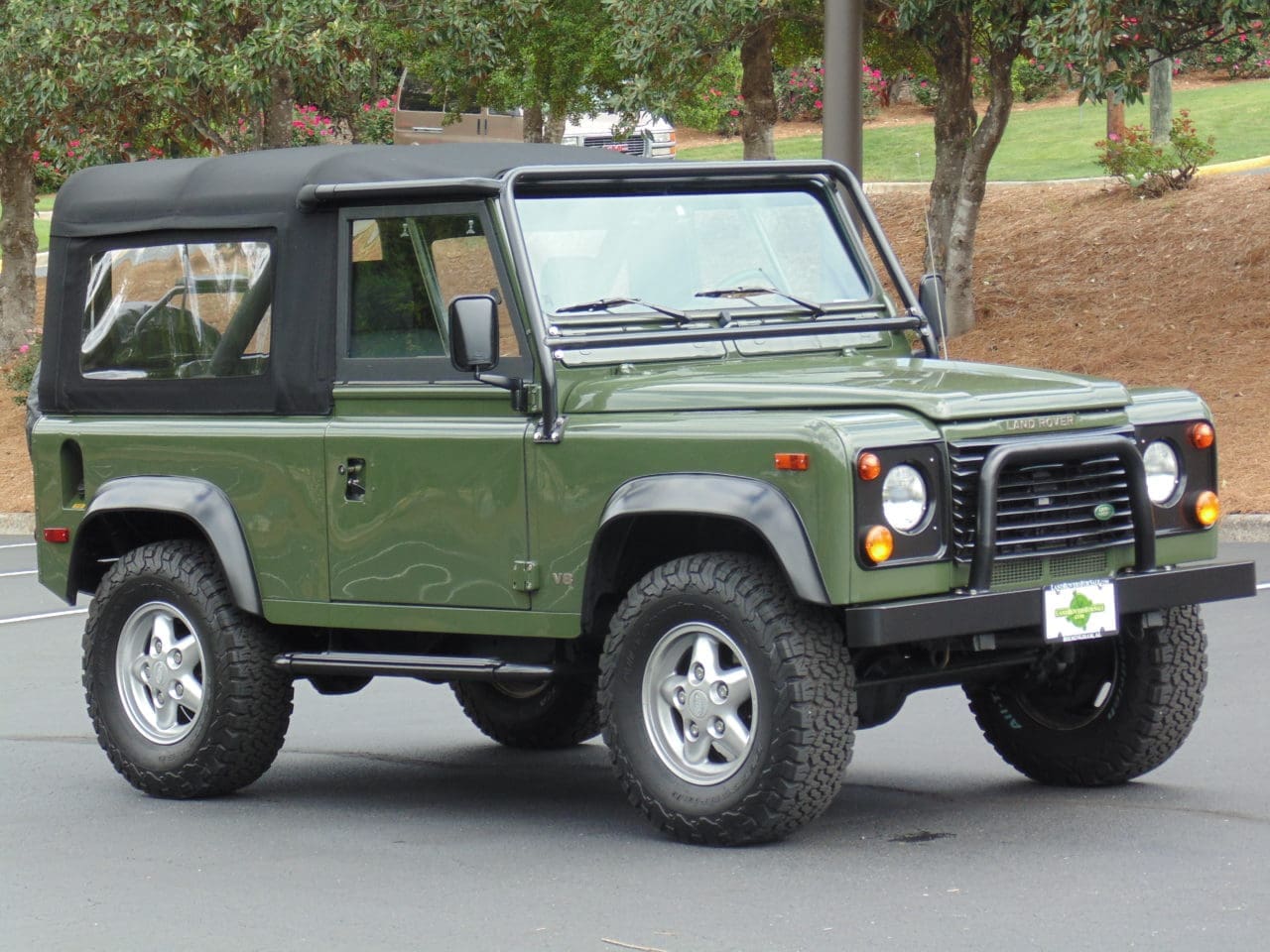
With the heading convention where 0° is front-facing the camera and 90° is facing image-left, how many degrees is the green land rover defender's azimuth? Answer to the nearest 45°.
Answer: approximately 315°

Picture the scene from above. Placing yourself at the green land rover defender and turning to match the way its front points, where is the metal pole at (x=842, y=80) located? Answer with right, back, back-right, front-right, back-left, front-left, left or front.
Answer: back-left

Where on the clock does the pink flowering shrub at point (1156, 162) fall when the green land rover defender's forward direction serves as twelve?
The pink flowering shrub is roughly at 8 o'clock from the green land rover defender.

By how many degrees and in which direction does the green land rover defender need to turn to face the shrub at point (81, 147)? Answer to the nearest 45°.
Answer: approximately 135° to its left

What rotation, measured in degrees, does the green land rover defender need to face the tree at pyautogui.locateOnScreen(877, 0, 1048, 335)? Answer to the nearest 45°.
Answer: approximately 135° to its left

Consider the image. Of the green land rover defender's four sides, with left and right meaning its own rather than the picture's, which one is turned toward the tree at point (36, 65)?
back

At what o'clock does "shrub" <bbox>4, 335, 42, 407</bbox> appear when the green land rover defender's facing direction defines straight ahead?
The shrub is roughly at 7 o'clock from the green land rover defender.

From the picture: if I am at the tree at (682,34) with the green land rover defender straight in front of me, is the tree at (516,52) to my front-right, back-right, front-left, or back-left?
back-right

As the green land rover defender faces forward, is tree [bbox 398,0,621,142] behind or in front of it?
behind

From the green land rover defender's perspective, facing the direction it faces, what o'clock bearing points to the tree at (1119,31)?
The tree is roughly at 8 o'clock from the green land rover defender.
